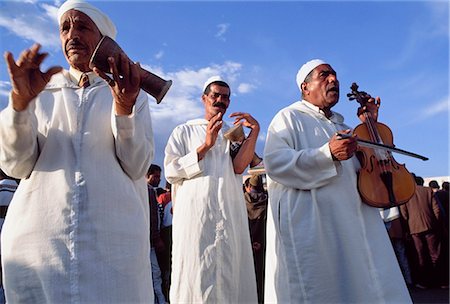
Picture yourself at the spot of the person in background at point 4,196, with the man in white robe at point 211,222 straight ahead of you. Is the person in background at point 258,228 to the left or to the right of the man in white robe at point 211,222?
left

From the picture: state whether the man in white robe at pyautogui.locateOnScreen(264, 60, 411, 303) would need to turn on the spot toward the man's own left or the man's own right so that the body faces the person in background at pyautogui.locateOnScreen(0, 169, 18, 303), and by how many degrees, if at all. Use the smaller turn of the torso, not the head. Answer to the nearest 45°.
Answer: approximately 135° to the man's own right

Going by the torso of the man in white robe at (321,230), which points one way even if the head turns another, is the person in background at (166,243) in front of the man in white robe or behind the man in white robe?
behind

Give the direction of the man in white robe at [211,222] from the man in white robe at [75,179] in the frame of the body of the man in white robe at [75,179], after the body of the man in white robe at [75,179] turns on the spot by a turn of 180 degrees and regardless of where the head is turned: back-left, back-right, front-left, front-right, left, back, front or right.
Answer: front-right

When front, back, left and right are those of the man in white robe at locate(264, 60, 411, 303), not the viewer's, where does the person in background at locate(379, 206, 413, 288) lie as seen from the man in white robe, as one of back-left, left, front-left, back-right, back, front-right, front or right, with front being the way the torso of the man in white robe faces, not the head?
back-left
